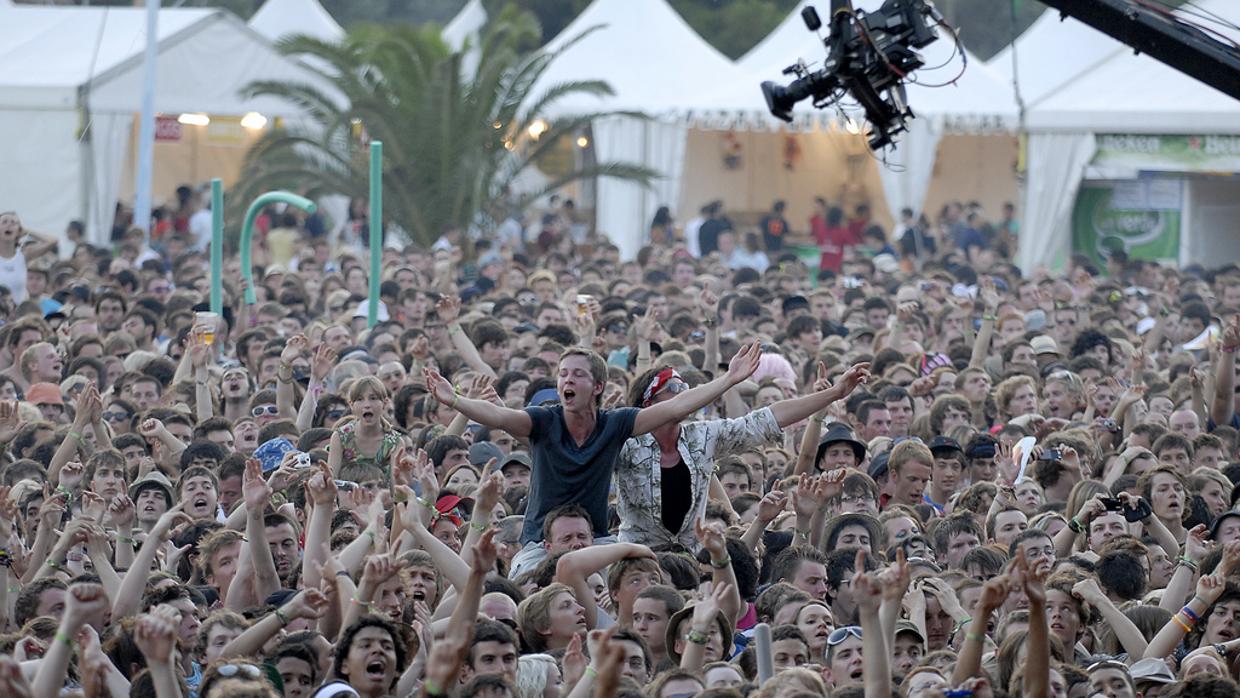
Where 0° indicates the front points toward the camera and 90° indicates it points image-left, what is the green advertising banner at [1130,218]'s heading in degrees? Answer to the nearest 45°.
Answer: approximately 0°

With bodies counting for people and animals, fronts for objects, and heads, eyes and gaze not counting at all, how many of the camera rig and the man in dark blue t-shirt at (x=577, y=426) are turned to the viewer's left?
1

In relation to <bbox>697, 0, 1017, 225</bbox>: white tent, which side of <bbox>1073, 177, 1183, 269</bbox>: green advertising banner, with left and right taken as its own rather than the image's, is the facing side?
right

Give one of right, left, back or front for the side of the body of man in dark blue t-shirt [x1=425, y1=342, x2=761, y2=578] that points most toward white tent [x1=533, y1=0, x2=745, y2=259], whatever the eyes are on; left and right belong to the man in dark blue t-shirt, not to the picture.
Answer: back

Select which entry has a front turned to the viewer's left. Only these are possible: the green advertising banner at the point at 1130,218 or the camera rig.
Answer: the camera rig

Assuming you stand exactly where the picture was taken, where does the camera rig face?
facing to the left of the viewer

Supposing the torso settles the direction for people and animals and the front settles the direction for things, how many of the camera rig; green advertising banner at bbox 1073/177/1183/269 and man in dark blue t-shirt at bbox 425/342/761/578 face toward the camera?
2

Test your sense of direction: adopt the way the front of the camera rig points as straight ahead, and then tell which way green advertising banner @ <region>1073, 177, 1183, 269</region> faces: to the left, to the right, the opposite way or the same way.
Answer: to the left

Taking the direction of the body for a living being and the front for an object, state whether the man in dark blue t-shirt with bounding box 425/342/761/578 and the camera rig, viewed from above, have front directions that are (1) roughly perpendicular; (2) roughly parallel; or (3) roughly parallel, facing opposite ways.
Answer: roughly perpendicular

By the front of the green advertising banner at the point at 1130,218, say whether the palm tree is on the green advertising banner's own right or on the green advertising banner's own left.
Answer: on the green advertising banner's own right

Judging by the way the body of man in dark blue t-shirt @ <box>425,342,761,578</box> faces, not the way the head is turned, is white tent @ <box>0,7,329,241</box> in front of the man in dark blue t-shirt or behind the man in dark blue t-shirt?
behind
